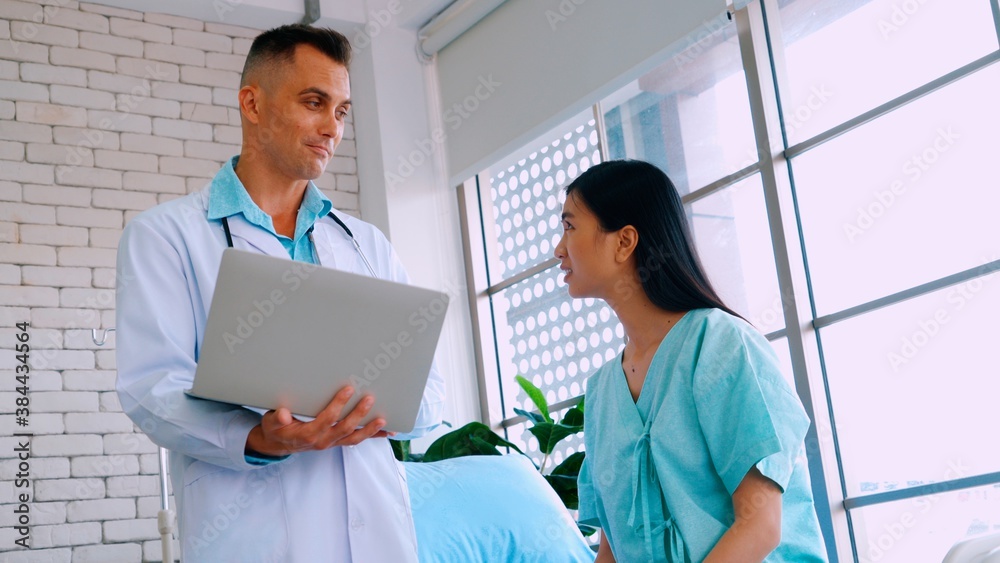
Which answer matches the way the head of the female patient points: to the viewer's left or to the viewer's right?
to the viewer's left

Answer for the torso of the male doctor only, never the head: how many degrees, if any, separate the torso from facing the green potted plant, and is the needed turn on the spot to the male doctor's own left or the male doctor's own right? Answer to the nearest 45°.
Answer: approximately 90° to the male doctor's own left

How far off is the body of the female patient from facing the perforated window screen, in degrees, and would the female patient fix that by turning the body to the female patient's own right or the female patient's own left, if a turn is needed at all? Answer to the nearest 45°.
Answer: approximately 135° to the female patient's own right

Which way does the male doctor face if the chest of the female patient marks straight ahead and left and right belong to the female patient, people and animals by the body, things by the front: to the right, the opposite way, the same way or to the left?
to the left

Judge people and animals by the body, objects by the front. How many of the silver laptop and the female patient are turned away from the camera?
1

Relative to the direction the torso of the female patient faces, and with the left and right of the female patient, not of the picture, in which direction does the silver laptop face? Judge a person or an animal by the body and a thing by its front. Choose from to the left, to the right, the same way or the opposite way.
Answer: to the right

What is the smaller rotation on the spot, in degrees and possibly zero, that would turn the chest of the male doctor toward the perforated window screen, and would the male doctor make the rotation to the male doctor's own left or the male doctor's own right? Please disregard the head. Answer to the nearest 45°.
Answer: approximately 90° to the male doctor's own left

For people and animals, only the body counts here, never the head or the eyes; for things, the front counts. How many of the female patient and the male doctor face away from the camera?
0

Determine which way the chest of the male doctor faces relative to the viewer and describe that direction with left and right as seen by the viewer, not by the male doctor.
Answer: facing the viewer and to the right of the viewer

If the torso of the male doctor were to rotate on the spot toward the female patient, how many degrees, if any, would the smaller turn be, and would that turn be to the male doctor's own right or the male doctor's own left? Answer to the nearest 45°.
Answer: approximately 45° to the male doctor's own left

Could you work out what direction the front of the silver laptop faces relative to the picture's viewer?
facing away from the viewer

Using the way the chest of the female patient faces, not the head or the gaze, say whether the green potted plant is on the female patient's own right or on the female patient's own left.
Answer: on the female patient's own right

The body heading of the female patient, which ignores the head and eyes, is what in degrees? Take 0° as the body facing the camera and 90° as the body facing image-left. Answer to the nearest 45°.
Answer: approximately 45°
